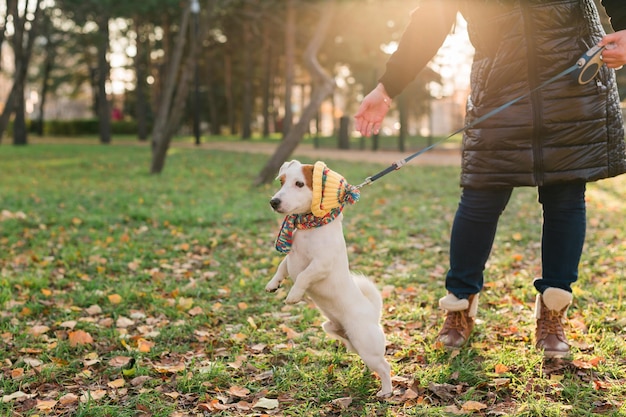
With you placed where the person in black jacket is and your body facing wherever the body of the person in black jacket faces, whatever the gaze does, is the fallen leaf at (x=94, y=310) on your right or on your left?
on your right

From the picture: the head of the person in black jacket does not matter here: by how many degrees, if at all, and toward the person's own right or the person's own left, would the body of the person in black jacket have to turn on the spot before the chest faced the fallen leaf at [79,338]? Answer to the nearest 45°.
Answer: approximately 90° to the person's own right

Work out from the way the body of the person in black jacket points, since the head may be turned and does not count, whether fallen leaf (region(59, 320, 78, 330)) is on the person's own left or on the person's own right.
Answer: on the person's own right

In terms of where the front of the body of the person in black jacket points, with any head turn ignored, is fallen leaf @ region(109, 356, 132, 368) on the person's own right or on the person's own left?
on the person's own right

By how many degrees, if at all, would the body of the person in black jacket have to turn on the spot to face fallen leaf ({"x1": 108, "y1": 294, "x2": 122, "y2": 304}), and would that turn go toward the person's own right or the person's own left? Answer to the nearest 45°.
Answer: approximately 90° to the person's own right

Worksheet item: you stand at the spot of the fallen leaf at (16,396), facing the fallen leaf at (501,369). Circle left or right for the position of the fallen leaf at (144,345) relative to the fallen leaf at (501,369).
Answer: left

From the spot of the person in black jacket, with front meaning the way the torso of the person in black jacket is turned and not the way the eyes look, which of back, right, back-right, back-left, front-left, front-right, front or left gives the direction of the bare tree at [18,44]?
back-right

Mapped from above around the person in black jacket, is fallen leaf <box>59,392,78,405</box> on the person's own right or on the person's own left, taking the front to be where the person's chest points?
on the person's own right

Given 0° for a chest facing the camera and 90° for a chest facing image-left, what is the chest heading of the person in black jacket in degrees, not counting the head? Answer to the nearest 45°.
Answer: approximately 0°
